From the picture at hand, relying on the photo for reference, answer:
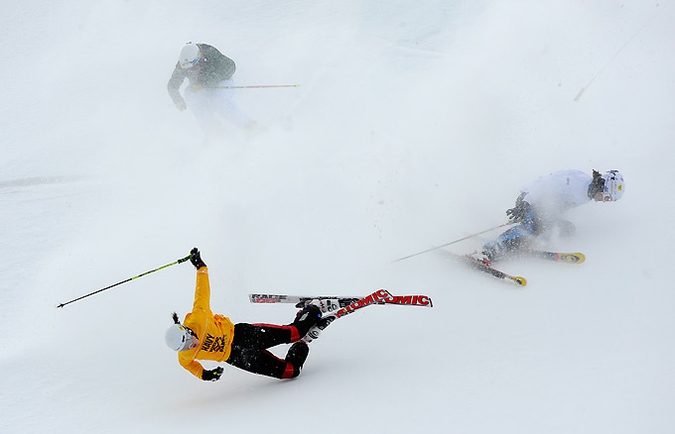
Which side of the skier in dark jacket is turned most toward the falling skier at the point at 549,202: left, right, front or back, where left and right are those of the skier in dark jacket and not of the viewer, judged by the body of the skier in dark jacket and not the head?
left

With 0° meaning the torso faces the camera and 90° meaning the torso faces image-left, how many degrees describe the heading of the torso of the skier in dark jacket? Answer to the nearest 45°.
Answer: approximately 45°
